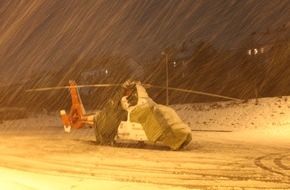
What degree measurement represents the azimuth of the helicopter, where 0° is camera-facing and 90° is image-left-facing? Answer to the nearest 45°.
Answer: approximately 315°
